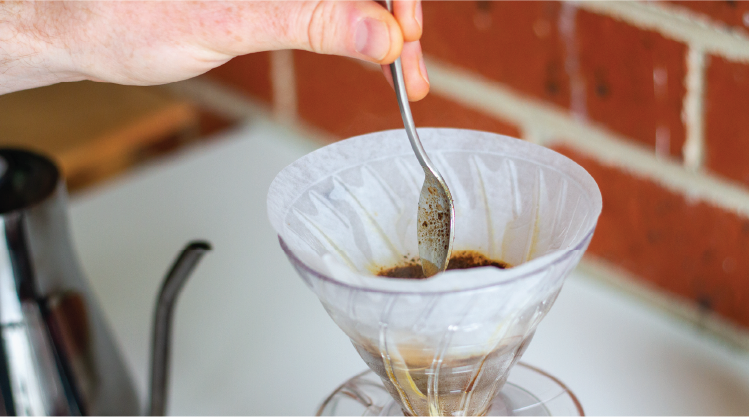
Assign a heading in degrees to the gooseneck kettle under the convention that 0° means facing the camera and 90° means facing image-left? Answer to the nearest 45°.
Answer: approximately 270°
